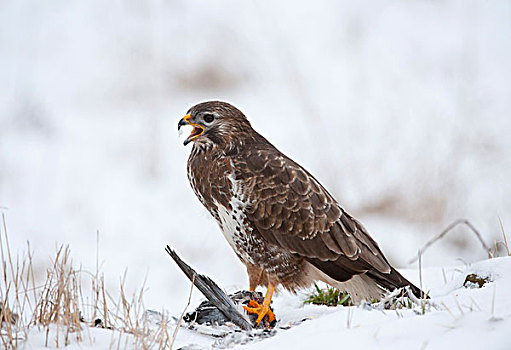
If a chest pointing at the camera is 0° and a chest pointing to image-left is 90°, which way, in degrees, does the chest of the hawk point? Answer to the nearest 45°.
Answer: approximately 90°
